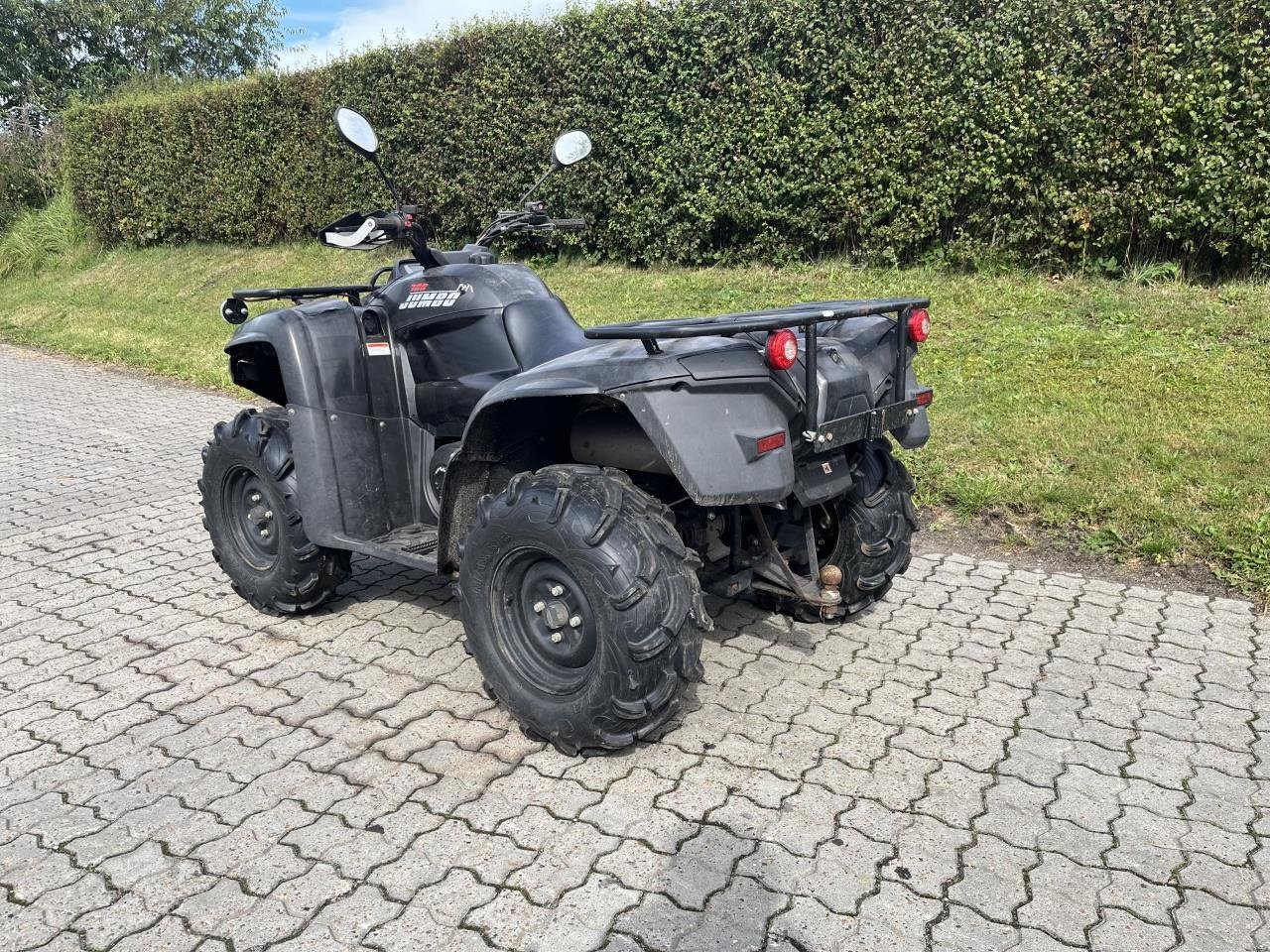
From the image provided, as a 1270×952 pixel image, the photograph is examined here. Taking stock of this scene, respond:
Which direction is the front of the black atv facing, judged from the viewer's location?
facing away from the viewer and to the left of the viewer

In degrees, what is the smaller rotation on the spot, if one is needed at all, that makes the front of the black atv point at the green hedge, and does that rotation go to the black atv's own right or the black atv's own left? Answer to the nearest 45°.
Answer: approximately 90° to the black atv's own right
